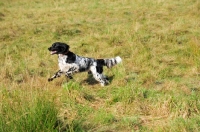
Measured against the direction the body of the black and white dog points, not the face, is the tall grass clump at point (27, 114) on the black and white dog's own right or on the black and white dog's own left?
on the black and white dog's own left

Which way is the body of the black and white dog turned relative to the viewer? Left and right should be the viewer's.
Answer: facing to the left of the viewer
